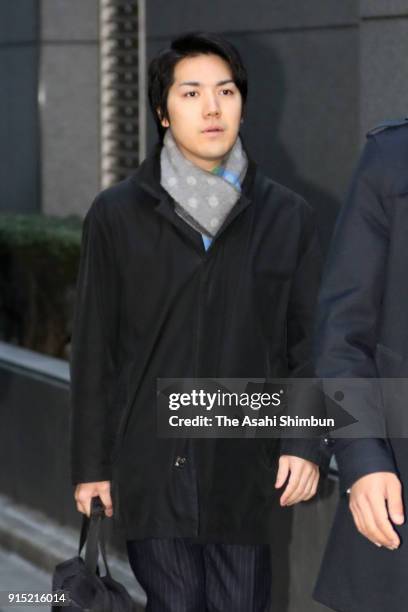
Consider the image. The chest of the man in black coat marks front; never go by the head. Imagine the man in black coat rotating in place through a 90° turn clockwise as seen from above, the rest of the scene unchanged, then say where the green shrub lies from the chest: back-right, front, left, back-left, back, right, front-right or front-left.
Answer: right

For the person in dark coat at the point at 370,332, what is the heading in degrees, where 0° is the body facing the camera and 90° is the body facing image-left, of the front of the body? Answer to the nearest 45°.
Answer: approximately 315°

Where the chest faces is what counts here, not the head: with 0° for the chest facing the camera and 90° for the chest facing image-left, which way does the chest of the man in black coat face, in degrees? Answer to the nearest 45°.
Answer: approximately 0°
